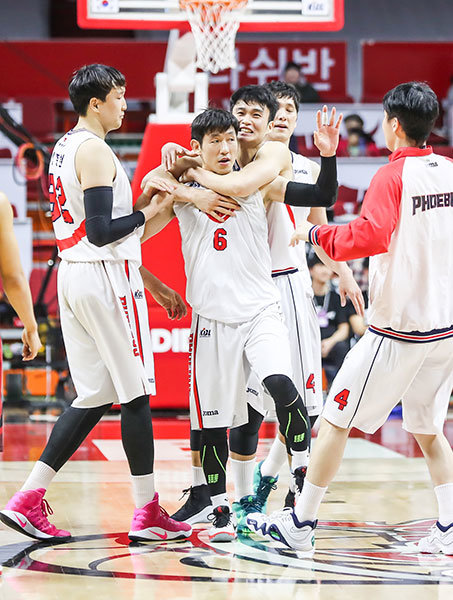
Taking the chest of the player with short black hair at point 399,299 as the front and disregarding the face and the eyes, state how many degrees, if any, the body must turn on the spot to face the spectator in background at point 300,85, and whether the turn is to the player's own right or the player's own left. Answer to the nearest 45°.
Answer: approximately 45° to the player's own right

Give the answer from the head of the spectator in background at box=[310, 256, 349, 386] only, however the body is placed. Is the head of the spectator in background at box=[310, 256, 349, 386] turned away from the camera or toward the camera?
toward the camera

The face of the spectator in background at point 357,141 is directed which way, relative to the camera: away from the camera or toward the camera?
toward the camera

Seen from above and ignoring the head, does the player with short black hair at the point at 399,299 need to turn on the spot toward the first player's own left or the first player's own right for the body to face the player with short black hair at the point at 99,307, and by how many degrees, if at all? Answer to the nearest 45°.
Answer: approximately 45° to the first player's own left

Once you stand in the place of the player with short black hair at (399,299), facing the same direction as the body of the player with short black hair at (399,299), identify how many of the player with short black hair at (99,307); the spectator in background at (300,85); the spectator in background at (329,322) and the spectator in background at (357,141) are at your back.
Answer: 0

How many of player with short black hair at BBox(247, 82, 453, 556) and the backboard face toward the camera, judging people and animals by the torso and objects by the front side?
1

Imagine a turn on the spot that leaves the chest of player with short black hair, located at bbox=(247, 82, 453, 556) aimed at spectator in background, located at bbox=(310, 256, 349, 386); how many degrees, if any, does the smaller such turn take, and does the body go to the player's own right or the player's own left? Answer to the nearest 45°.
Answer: approximately 45° to the player's own right

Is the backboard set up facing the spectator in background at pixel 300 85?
no

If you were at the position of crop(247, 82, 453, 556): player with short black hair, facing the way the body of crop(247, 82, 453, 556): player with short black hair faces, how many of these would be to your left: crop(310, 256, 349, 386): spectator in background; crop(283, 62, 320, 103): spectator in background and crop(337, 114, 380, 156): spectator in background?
0

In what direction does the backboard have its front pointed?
toward the camera

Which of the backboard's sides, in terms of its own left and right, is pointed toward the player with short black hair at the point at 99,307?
front

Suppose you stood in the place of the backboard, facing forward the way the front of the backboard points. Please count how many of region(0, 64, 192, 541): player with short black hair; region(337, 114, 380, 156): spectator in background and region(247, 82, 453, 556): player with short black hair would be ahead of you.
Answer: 2

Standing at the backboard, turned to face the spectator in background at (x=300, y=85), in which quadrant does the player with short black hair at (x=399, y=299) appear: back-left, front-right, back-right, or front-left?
back-right

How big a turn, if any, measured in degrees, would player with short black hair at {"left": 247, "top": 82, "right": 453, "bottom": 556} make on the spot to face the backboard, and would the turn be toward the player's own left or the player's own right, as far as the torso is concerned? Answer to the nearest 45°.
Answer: approximately 45° to the player's own right

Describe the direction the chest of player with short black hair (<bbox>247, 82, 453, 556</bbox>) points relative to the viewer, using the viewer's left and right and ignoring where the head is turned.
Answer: facing away from the viewer and to the left of the viewer

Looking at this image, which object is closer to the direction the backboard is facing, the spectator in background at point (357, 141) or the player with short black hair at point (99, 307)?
the player with short black hair

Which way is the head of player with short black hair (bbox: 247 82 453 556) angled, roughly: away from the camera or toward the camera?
away from the camera

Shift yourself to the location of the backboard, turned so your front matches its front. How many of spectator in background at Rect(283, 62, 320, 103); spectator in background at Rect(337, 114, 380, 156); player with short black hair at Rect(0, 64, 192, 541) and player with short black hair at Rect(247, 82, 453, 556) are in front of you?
2

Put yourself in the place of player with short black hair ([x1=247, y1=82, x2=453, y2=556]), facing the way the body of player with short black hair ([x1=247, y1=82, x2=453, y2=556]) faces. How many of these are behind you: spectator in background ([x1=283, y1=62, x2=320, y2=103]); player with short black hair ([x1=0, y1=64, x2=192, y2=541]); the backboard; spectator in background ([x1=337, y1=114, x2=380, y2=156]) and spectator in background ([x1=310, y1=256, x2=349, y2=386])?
0
